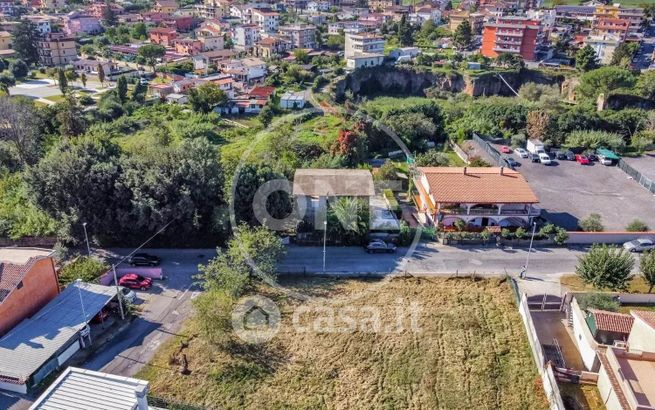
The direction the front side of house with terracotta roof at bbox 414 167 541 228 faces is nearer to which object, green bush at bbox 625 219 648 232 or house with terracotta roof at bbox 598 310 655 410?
the house with terracotta roof

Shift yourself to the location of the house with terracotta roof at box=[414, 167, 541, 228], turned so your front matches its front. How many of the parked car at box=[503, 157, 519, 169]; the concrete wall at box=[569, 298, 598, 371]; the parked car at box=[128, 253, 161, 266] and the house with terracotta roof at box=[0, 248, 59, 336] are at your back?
1

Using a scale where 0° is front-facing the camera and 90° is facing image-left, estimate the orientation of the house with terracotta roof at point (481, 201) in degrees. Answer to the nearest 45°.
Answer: approximately 0°

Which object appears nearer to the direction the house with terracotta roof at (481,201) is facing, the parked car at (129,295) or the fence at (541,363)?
the fence

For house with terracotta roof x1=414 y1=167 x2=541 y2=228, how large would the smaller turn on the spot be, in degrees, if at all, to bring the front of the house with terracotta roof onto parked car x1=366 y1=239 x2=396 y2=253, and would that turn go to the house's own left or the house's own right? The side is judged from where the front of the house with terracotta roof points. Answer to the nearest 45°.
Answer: approximately 45° to the house's own right

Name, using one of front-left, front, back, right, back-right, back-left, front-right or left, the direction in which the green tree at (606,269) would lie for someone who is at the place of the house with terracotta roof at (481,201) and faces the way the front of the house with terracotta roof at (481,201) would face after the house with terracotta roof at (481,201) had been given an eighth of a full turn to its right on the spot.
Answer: left

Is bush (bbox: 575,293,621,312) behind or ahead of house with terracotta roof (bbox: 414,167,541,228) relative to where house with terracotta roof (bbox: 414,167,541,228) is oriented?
ahead

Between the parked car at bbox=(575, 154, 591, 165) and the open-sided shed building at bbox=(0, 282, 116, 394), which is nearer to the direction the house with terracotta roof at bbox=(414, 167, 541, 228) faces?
the open-sided shed building

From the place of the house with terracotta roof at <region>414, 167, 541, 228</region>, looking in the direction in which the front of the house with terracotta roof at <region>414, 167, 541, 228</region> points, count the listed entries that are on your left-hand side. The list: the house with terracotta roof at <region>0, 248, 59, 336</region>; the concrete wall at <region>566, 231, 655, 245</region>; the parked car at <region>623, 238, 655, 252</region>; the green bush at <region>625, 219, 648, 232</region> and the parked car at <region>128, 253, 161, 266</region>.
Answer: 3

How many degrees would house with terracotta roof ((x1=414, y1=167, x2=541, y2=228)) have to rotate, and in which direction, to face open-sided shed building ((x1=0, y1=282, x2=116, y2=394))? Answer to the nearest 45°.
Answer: approximately 45° to its right

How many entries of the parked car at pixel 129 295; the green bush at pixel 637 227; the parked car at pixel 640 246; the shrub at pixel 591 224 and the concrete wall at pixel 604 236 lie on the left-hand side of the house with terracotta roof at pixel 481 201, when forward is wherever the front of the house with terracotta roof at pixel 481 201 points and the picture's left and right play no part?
4

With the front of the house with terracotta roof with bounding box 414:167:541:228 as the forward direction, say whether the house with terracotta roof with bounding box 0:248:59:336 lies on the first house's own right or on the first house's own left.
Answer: on the first house's own right

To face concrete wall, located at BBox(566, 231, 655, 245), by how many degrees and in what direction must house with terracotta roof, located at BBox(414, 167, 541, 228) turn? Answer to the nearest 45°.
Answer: approximately 90° to its left

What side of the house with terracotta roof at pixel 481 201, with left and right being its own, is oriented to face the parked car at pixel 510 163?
back

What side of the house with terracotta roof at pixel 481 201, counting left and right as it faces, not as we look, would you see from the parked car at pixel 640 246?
left

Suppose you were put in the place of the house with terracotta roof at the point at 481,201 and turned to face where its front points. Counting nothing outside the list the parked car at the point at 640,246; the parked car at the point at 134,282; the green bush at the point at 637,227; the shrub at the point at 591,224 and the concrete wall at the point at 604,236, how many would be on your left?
4

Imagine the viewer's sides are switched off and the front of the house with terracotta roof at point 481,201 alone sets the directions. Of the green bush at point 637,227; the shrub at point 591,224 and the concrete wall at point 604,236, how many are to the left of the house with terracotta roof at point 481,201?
3
